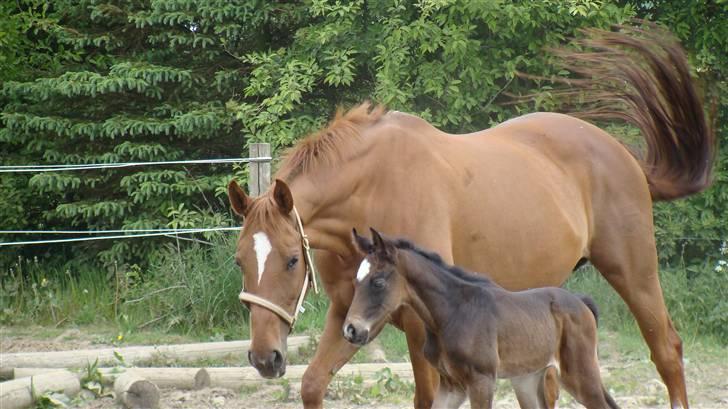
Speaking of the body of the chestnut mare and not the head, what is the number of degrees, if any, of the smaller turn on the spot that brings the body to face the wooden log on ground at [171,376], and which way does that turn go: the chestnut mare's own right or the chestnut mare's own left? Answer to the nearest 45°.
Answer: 0° — it already faces it

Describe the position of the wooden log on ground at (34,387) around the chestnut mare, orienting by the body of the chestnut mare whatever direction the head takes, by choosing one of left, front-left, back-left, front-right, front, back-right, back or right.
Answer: front

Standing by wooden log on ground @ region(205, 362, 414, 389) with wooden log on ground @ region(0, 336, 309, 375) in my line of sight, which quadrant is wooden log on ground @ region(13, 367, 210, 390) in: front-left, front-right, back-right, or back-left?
front-left

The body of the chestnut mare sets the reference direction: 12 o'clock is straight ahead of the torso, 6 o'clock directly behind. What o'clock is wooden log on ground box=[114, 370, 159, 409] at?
The wooden log on ground is roughly at 12 o'clock from the chestnut mare.

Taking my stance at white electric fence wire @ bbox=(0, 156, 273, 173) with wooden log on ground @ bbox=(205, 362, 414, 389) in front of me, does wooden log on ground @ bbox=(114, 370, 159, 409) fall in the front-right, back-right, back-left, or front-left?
front-right

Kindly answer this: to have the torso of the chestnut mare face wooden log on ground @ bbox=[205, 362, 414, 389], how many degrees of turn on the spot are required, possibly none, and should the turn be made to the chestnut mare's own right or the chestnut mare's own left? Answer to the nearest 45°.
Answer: approximately 45° to the chestnut mare's own right

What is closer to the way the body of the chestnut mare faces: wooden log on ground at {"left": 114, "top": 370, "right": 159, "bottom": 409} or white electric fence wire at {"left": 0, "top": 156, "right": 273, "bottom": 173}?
the wooden log on ground

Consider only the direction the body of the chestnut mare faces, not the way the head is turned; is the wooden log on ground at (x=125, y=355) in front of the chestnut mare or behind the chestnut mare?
in front

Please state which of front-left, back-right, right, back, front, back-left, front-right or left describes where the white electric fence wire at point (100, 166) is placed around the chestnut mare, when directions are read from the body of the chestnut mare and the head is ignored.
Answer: front-right

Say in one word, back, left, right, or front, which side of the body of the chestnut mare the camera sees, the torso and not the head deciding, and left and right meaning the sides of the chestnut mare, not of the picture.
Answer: left
